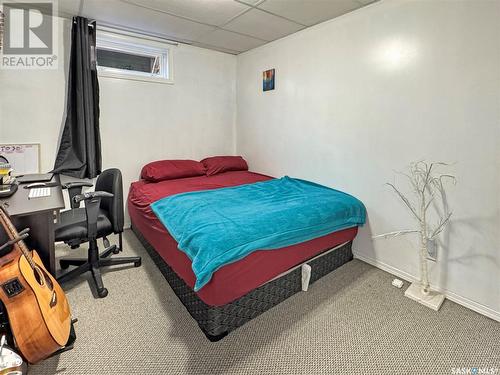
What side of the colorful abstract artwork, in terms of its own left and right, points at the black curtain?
front

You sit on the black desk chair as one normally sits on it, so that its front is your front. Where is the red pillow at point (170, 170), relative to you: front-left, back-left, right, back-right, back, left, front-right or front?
back-right

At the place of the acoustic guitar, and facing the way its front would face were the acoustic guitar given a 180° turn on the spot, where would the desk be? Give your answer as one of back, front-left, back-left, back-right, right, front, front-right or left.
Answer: front-right

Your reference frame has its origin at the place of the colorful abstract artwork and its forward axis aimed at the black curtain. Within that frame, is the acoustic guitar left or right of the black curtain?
left

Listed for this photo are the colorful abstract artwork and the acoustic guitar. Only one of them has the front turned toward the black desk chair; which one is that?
the colorful abstract artwork

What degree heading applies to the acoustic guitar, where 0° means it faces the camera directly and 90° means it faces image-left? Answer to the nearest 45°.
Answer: approximately 315°

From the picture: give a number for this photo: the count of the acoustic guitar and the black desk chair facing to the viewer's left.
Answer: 1

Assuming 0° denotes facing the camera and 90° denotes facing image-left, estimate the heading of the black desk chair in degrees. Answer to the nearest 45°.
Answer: approximately 90°

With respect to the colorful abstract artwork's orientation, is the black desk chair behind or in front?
in front
